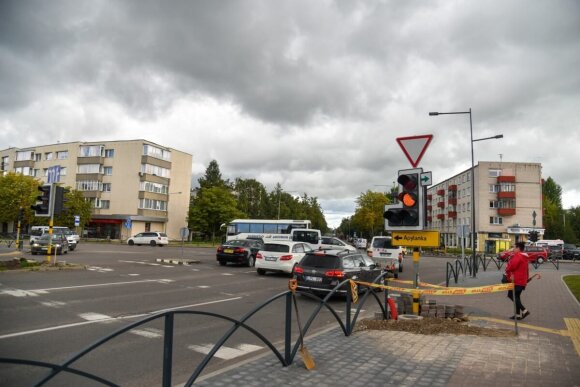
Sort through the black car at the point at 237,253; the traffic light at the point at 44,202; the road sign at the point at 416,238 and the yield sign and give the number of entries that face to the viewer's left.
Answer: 1

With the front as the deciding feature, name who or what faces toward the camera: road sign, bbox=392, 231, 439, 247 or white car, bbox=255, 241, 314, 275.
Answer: the road sign

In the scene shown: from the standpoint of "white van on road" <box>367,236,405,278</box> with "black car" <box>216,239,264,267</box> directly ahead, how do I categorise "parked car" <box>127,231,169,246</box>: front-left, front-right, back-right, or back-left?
front-right

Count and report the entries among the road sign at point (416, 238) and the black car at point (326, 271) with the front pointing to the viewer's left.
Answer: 0

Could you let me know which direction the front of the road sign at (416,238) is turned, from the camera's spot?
facing the viewer

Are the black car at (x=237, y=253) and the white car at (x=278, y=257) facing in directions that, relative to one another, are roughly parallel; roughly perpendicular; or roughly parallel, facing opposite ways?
roughly parallel

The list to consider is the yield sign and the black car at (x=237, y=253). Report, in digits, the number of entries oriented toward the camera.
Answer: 1

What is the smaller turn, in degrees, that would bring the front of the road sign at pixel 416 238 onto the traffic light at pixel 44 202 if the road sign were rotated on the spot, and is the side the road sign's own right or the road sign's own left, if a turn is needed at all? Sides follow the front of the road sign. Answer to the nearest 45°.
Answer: approximately 90° to the road sign's own right
